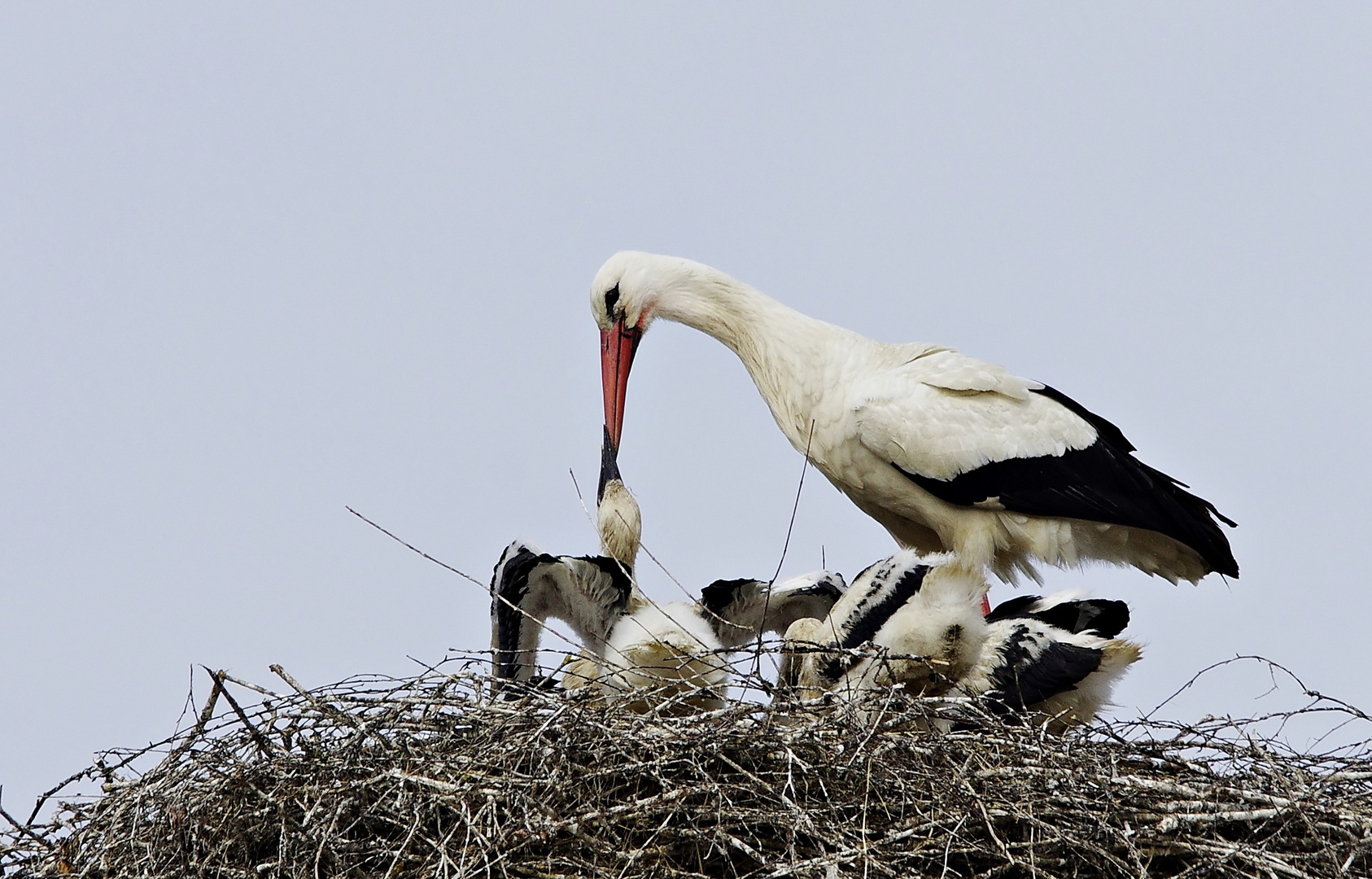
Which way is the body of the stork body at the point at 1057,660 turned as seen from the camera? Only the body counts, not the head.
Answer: to the viewer's left

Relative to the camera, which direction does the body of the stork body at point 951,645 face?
to the viewer's left

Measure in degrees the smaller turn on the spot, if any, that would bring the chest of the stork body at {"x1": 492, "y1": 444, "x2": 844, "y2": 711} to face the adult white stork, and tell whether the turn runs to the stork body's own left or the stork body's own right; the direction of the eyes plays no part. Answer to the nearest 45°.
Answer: approximately 45° to the stork body's own right

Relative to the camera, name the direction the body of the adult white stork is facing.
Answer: to the viewer's left

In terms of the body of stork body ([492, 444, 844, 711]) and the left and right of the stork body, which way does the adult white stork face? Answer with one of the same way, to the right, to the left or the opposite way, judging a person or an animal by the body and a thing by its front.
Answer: to the left

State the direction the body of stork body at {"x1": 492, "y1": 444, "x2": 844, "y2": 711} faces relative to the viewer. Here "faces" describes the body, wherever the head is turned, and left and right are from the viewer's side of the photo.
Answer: facing away from the viewer

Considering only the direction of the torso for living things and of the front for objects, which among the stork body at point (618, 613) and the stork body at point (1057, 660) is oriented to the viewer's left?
the stork body at point (1057, 660)

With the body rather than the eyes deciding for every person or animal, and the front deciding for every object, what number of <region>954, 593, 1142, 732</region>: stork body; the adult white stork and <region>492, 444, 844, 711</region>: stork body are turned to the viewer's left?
2

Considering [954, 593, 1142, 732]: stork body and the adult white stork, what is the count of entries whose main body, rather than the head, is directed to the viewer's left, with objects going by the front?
2

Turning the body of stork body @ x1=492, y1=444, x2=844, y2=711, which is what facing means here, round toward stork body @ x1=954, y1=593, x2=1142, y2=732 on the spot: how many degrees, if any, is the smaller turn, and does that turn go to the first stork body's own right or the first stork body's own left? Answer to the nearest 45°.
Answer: approximately 90° to the first stork body's own right

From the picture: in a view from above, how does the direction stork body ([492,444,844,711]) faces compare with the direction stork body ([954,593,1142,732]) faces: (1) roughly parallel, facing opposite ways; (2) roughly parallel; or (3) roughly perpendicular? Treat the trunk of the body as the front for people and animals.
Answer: roughly perpendicular
